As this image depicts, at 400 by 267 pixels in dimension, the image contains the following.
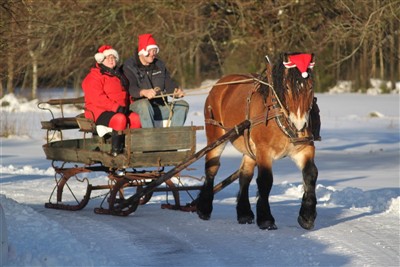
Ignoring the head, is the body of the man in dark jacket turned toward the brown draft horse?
yes

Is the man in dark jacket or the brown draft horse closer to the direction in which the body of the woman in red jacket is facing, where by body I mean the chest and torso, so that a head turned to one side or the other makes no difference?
the brown draft horse

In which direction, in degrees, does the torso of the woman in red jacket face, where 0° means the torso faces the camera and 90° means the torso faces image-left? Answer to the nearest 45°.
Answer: approximately 315°

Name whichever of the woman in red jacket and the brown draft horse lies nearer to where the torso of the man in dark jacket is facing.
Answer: the brown draft horse

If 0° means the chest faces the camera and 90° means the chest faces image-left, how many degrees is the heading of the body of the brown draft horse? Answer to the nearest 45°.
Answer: approximately 315°

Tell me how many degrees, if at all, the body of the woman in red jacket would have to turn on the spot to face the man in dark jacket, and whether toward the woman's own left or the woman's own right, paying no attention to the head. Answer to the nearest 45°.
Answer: approximately 45° to the woman's own left

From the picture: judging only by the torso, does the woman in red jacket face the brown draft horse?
yes

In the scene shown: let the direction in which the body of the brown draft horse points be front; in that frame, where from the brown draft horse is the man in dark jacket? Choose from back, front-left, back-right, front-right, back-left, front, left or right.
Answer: back
